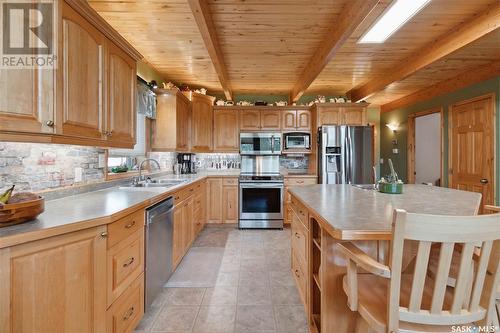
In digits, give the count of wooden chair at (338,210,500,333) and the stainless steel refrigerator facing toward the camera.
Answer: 1

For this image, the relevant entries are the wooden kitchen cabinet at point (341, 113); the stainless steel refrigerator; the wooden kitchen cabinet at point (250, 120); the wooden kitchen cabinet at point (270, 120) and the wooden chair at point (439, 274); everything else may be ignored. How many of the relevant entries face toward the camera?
4

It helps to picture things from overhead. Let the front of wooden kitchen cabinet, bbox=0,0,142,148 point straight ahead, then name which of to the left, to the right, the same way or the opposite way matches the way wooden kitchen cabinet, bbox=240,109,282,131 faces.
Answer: to the right

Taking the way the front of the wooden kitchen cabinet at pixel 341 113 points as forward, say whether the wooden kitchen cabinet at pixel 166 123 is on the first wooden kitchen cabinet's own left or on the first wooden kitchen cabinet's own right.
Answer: on the first wooden kitchen cabinet's own right

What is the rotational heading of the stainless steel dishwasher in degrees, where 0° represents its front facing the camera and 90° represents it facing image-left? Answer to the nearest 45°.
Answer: approximately 315°
